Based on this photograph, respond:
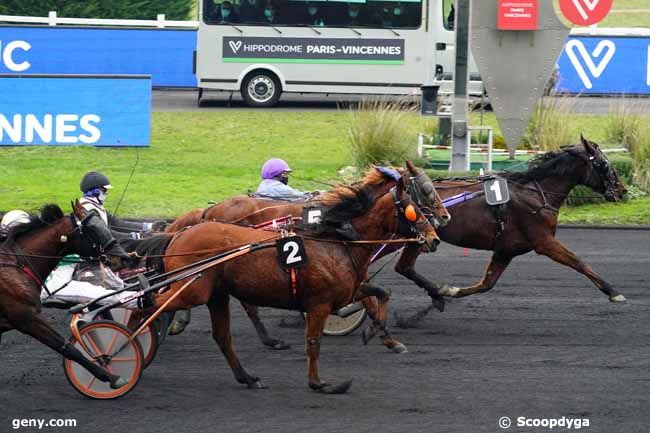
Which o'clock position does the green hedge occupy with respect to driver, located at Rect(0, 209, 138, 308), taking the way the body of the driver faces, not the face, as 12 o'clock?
The green hedge is roughly at 9 o'clock from the driver.

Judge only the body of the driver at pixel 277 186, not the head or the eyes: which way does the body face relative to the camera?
to the viewer's right

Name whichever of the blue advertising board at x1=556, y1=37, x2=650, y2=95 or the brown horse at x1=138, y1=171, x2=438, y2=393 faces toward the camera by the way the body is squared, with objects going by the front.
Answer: the blue advertising board

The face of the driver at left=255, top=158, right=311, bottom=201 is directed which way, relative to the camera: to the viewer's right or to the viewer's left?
to the viewer's right

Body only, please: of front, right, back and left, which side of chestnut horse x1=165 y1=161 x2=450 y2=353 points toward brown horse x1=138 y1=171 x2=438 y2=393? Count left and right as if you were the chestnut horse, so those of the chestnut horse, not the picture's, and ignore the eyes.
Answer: right

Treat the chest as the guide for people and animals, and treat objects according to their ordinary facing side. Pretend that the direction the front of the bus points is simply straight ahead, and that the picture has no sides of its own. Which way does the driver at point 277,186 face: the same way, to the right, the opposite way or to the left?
the same way

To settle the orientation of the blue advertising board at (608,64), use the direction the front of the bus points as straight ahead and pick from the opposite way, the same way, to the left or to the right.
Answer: to the right

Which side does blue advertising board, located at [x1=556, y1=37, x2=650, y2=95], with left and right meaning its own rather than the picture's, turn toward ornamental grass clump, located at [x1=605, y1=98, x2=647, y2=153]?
front

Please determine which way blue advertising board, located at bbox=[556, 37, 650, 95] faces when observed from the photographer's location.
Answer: facing the viewer

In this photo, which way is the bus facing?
to the viewer's right

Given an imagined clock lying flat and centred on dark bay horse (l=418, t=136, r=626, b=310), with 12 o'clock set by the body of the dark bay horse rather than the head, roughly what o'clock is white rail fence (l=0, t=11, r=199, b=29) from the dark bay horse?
The white rail fence is roughly at 8 o'clock from the dark bay horse.

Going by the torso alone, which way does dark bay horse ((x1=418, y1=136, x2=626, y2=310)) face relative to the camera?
to the viewer's right

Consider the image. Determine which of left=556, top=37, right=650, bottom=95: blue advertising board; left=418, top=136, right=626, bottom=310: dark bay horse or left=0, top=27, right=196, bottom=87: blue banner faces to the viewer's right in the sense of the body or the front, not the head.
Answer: the dark bay horse

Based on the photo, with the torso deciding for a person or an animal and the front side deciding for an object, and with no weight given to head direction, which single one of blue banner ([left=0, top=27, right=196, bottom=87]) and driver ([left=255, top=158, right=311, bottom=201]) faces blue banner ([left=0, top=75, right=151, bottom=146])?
blue banner ([left=0, top=27, right=196, bottom=87])

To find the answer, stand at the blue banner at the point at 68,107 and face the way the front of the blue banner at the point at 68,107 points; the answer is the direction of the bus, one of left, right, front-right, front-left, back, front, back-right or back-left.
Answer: back-left

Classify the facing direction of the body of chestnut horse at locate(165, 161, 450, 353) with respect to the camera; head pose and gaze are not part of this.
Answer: to the viewer's right

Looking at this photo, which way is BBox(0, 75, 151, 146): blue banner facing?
toward the camera

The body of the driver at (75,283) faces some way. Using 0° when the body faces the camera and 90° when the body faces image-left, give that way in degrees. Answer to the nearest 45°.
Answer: approximately 270°

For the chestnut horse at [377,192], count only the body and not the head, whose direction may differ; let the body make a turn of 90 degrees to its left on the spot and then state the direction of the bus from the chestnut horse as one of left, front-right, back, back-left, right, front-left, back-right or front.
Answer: front
